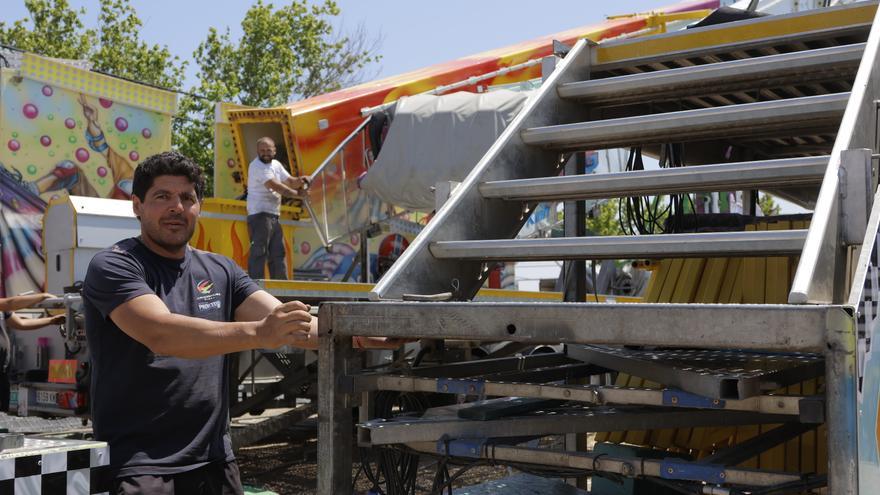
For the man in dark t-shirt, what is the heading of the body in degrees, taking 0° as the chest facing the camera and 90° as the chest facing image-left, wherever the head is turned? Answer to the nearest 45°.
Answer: approximately 315°

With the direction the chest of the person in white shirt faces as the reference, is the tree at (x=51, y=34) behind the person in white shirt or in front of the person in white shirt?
behind

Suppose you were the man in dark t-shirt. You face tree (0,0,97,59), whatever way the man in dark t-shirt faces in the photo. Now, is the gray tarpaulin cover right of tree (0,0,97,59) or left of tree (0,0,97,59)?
right

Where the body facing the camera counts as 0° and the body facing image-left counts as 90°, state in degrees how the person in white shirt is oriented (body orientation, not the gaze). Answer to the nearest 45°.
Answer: approximately 315°

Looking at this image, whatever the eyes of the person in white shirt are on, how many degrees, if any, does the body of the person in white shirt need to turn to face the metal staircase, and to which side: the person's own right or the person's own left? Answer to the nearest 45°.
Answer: approximately 45° to the person's own right

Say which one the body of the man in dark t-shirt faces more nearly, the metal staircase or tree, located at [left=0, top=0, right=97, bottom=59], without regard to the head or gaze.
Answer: the metal staircase
